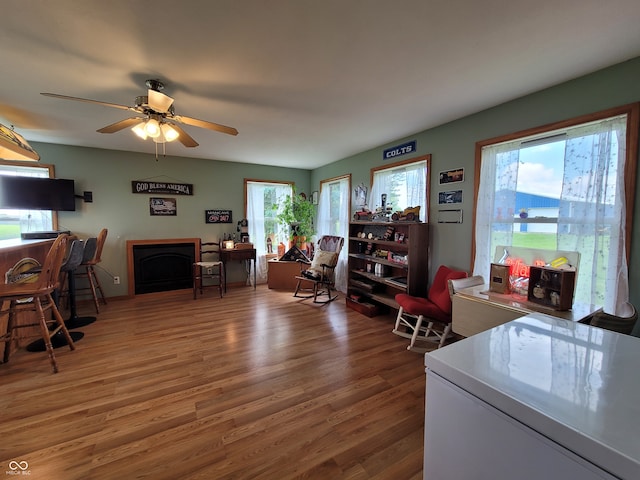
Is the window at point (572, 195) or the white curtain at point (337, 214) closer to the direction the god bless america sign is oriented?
the window

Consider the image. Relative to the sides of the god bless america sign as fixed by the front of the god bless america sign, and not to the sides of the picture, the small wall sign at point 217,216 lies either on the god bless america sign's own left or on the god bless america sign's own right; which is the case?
on the god bless america sign's own left

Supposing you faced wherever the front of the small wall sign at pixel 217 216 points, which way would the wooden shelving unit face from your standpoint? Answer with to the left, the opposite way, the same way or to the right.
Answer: to the right

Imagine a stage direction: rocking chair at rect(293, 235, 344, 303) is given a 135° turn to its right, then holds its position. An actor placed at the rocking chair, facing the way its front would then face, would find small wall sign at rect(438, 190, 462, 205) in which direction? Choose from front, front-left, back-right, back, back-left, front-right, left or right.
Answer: back-right

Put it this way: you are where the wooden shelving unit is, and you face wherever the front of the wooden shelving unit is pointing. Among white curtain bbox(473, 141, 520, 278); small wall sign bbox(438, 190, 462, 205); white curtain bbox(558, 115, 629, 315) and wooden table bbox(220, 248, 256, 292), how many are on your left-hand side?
3

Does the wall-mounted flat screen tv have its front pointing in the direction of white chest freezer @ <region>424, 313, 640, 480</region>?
yes

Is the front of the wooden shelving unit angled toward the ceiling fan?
yes

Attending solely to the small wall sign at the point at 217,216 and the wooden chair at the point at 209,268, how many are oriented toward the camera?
2
